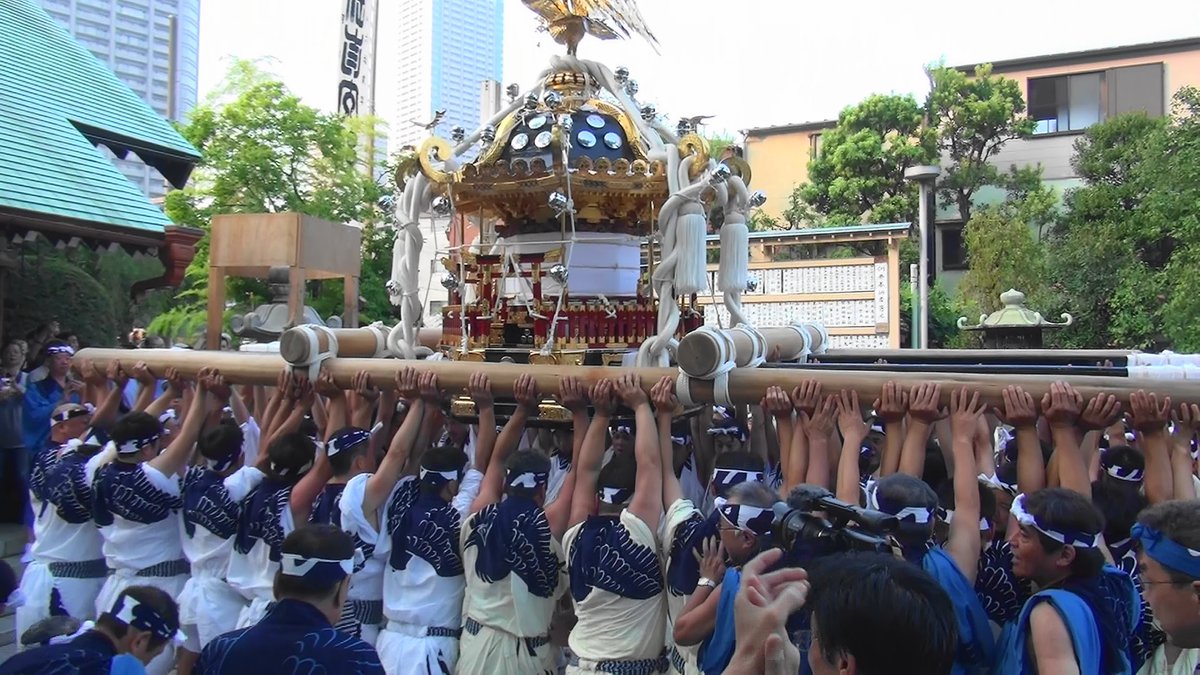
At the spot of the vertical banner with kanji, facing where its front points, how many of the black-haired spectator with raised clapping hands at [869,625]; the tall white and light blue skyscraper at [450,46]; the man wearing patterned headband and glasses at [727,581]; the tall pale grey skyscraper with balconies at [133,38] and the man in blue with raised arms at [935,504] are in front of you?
3

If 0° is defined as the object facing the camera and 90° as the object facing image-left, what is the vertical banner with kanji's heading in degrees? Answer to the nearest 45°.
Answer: approximately 0°

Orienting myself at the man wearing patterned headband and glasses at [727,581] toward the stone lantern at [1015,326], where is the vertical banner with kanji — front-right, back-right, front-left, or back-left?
front-left

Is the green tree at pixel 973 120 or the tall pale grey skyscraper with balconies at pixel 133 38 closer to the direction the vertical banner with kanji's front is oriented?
the green tree

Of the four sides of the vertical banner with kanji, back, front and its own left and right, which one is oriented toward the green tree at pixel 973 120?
left

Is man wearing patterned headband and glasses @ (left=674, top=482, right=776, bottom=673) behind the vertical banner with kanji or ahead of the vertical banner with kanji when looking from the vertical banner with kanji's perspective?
ahead

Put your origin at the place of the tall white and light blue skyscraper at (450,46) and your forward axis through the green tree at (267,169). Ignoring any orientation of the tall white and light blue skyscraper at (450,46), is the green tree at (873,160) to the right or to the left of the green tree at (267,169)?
left

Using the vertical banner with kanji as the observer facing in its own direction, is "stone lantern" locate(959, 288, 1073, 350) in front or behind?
in front

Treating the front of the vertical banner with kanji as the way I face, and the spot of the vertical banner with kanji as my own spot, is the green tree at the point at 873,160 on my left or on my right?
on my left

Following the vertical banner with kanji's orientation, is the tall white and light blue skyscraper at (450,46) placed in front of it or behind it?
behind

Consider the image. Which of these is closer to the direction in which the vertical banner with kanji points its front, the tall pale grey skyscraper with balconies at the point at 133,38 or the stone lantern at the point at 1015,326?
the stone lantern

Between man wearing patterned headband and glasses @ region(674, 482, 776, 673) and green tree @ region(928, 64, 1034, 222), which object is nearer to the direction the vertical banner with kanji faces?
the man wearing patterned headband and glasses

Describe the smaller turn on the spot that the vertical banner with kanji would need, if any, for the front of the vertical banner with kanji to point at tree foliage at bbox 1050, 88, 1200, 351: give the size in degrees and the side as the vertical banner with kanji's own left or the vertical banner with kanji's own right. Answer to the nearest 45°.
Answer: approximately 45° to the vertical banner with kanji's own left

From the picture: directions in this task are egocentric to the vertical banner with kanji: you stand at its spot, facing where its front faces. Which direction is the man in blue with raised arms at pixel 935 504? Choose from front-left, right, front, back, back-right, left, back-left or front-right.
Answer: front

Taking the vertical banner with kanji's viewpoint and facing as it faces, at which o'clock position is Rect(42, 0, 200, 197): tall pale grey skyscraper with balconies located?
The tall pale grey skyscraper with balconies is roughly at 5 o'clock from the vertical banner with kanji.

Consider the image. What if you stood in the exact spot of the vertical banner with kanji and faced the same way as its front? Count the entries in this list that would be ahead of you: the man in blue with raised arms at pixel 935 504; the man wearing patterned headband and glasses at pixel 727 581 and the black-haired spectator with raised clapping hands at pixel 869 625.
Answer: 3

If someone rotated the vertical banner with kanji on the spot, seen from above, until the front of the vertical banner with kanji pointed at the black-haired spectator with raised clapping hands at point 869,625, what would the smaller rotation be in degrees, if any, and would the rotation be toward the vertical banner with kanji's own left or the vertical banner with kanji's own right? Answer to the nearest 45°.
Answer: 0° — it already faces them

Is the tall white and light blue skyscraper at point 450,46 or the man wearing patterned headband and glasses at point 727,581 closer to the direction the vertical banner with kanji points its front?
the man wearing patterned headband and glasses
